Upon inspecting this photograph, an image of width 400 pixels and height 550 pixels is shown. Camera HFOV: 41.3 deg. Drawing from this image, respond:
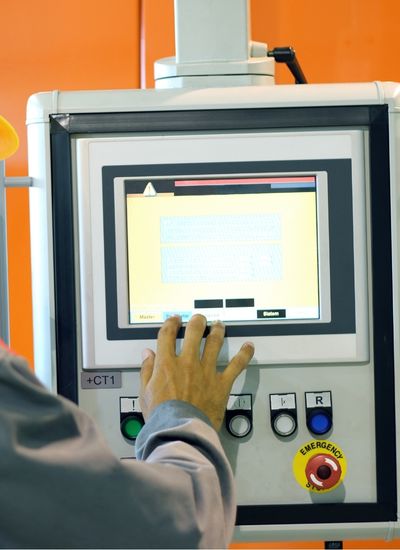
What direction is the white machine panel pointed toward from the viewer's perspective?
toward the camera

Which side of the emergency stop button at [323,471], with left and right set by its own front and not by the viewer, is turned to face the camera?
front

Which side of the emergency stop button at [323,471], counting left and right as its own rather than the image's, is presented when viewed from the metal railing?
right

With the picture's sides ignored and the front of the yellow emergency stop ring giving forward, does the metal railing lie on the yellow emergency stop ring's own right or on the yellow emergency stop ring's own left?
on the yellow emergency stop ring's own right

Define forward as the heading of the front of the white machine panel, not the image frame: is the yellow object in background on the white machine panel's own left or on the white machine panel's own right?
on the white machine panel's own right

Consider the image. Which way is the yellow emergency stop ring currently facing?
toward the camera
